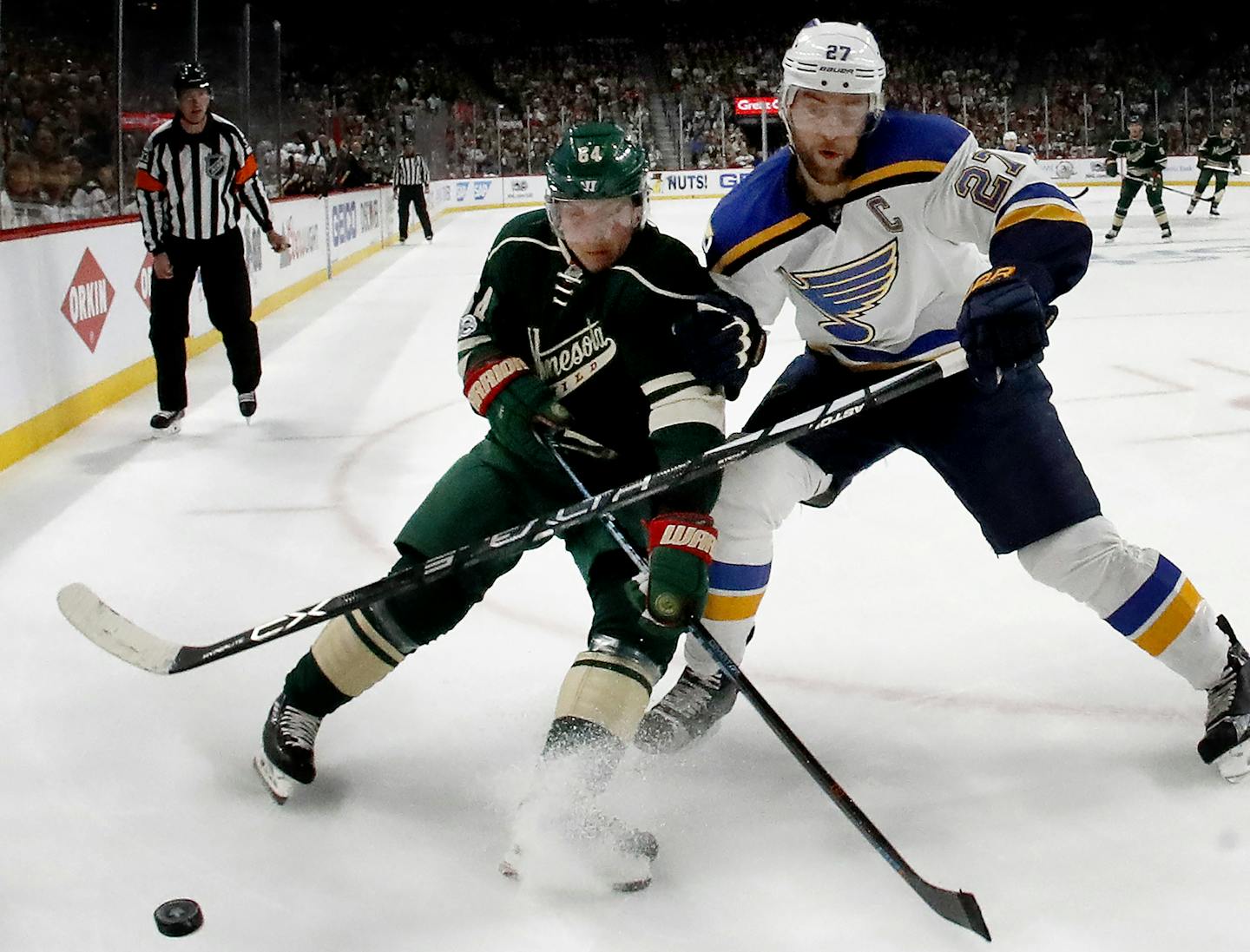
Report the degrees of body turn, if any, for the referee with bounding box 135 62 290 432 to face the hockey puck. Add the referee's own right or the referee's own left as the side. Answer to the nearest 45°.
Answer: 0° — they already face it

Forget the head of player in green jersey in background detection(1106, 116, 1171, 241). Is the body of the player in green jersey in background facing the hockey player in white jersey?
yes

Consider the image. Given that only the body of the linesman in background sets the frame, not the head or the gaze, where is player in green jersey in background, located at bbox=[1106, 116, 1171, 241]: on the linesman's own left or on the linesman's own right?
on the linesman's own left

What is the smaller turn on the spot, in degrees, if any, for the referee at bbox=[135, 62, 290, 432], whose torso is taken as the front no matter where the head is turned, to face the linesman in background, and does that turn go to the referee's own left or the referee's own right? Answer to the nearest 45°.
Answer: approximately 180°

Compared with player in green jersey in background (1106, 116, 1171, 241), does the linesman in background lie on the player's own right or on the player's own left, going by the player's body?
on the player's own right

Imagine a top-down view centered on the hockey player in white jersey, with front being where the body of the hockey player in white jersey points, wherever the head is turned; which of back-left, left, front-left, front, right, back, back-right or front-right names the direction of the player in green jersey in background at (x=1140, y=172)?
back

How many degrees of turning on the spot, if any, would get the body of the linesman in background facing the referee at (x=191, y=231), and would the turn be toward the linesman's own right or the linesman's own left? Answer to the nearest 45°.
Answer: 0° — they already face them
